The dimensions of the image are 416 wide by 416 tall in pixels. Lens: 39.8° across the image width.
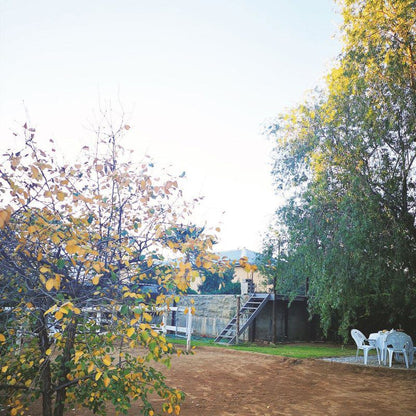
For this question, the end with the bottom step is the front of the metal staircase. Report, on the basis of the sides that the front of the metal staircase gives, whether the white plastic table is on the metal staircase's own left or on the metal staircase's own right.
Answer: on the metal staircase's own left

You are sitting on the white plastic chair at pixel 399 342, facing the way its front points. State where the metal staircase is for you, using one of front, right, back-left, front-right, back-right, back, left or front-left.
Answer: front-left

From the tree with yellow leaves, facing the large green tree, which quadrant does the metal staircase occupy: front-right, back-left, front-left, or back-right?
front-left

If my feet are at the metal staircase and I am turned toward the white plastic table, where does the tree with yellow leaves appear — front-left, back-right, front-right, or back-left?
front-right
